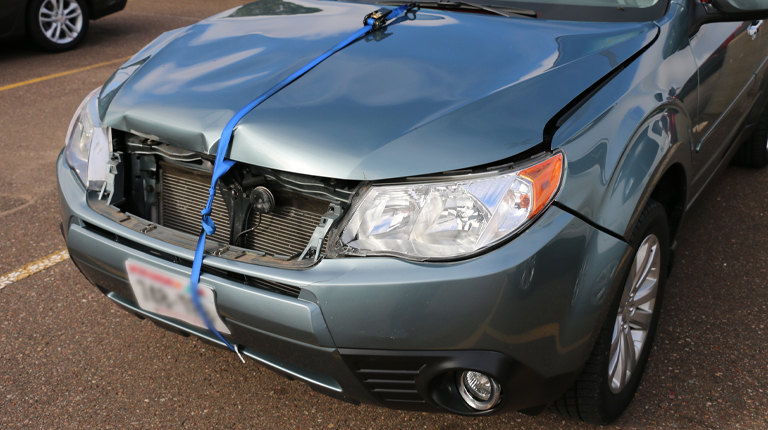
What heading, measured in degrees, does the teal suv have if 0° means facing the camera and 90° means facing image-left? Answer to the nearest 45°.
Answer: approximately 45°

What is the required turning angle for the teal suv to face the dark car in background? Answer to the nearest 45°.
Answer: approximately 90° to its right
